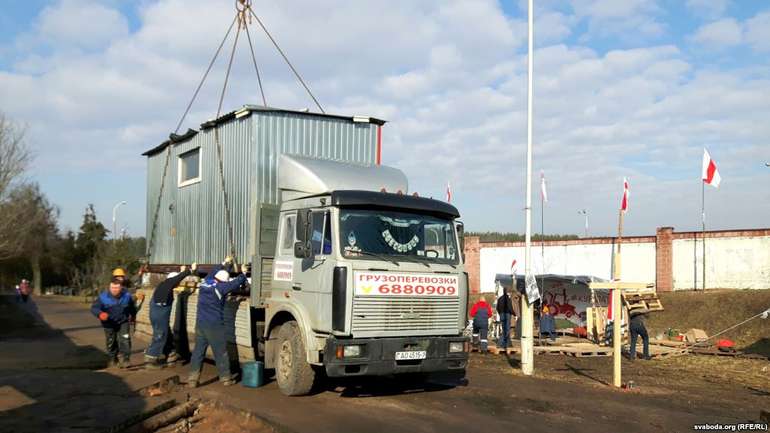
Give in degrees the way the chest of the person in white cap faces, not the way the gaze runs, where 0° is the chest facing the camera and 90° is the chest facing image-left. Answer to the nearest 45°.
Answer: approximately 225°

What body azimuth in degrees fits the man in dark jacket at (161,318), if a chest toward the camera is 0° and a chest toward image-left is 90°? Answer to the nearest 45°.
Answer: approximately 270°

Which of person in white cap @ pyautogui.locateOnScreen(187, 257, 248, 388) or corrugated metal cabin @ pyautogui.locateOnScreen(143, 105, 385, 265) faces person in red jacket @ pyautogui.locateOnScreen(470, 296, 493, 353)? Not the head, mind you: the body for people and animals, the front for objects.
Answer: the person in white cap

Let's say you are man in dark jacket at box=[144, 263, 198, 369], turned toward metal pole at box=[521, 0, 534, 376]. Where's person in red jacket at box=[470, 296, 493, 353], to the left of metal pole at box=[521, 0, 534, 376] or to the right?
left

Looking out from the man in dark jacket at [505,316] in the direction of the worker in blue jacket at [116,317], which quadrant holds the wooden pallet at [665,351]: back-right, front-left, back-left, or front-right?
back-left

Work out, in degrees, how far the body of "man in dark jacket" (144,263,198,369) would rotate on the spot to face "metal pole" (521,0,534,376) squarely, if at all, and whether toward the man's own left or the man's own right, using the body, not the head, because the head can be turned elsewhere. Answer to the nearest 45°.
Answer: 0° — they already face it

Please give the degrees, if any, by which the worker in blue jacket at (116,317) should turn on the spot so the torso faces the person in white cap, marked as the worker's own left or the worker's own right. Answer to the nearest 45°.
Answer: approximately 45° to the worker's own left

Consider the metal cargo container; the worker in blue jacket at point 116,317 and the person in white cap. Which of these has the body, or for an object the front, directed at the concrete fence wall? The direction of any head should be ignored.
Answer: the person in white cap

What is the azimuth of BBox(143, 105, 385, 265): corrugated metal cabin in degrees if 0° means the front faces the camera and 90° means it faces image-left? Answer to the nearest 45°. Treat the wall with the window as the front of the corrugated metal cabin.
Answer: approximately 45°

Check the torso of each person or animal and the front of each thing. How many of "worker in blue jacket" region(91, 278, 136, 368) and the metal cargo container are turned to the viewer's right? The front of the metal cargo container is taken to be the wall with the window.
0

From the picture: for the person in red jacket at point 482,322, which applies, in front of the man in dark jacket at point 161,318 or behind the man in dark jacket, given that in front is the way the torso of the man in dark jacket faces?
in front

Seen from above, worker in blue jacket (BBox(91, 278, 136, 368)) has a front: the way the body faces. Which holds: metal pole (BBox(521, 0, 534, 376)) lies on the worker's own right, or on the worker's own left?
on the worker's own left

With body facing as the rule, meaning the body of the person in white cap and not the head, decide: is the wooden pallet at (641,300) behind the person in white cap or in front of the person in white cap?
in front
